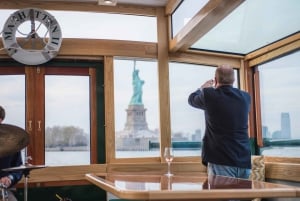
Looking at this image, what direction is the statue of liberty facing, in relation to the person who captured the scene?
facing the viewer and to the right of the viewer

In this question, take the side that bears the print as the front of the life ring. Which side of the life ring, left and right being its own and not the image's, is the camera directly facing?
front

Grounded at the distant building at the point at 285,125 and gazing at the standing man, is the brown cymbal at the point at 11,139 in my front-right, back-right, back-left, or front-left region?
front-right

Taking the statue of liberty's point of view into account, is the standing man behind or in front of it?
in front

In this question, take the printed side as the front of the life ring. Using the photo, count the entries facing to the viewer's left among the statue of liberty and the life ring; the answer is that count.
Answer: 0

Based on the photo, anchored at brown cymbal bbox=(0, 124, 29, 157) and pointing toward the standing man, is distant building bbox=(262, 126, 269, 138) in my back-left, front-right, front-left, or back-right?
front-left

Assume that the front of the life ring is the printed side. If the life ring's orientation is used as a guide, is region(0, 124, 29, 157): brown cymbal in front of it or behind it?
in front

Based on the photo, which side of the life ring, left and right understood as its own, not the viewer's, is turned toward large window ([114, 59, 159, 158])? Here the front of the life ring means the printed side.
left
